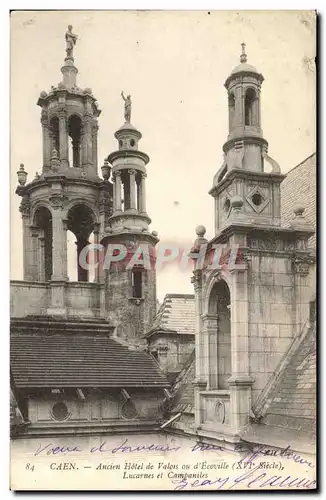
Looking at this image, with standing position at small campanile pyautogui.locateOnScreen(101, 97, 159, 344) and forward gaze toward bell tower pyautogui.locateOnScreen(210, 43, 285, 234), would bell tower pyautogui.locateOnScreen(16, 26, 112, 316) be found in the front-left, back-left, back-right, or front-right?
back-right

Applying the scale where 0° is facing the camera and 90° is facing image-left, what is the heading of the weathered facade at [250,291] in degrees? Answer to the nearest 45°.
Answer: approximately 45°

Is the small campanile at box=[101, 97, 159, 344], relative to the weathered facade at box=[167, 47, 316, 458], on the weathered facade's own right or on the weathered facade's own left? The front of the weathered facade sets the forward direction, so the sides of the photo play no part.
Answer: on the weathered facade's own right
